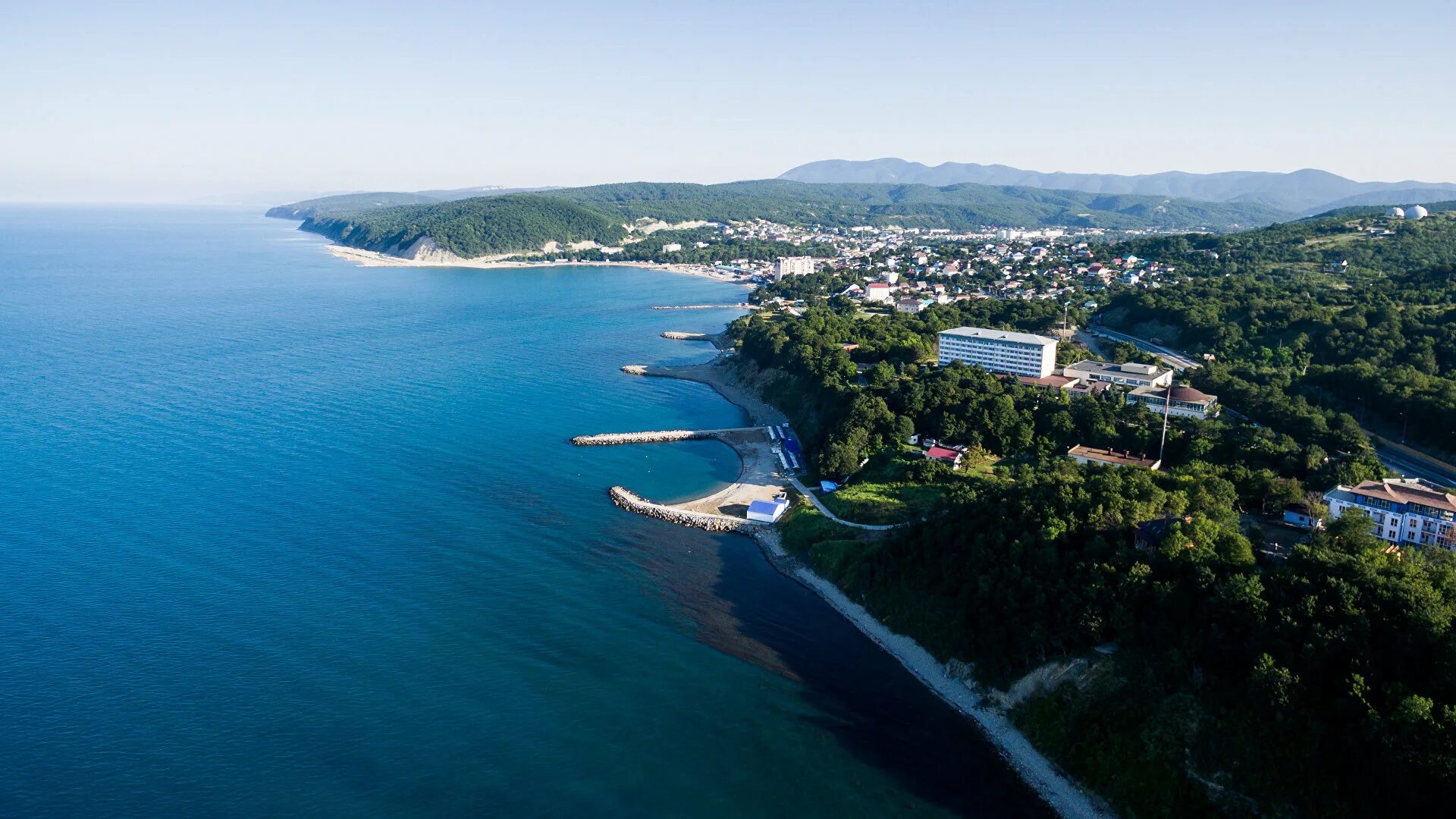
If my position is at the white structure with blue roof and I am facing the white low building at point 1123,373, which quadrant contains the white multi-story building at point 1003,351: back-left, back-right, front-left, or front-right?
front-left

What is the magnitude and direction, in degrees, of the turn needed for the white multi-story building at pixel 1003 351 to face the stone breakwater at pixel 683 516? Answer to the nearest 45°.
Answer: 0° — it already faces it

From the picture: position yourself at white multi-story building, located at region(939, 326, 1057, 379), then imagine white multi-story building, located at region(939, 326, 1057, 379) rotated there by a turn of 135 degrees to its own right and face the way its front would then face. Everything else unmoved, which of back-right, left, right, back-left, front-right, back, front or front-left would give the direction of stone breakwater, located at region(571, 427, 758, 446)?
back-left

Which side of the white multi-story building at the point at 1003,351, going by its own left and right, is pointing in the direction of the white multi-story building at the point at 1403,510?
left

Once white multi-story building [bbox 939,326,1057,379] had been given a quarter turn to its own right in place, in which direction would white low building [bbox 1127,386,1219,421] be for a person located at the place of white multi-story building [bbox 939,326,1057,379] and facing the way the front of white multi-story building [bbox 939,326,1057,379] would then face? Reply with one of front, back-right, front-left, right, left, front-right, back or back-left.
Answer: back

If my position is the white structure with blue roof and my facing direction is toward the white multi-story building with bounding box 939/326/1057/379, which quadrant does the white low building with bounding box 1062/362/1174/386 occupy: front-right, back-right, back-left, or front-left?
front-right

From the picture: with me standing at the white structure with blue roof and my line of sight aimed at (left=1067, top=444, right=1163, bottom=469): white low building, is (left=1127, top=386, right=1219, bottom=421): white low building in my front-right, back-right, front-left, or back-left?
front-left

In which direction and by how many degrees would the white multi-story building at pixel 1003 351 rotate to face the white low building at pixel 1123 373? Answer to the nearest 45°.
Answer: approximately 90° to its left

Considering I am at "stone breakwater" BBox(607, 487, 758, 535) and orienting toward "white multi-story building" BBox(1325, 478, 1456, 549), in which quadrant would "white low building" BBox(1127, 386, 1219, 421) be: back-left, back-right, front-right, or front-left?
front-left
